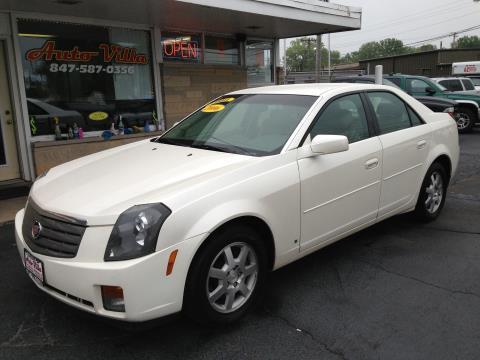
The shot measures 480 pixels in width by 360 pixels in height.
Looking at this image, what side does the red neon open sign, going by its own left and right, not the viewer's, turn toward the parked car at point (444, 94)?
left

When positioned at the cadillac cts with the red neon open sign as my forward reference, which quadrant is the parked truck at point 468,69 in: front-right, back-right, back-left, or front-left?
front-right

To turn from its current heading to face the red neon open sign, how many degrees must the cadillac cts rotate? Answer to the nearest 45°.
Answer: approximately 135° to its right

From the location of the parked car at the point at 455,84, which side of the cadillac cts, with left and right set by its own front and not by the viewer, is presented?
back

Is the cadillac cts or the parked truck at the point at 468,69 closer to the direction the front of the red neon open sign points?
the cadillac cts

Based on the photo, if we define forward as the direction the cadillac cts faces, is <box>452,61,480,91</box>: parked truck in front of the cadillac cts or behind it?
behind

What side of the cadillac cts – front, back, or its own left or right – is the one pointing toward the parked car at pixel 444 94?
back

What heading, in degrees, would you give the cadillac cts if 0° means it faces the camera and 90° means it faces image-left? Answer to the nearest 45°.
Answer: approximately 45°

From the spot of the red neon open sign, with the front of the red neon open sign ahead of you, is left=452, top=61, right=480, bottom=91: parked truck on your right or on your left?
on your left

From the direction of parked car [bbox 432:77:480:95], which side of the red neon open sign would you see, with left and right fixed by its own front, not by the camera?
left

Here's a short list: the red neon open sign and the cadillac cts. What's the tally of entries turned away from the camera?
0

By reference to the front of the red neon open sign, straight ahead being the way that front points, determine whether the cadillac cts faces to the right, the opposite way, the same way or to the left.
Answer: to the right

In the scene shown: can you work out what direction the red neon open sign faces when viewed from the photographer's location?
facing the viewer and to the right of the viewer
